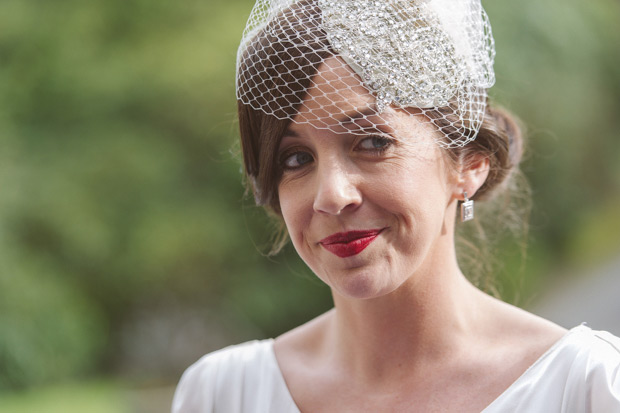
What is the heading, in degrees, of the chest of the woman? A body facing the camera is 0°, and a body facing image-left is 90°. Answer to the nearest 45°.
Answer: approximately 0°
